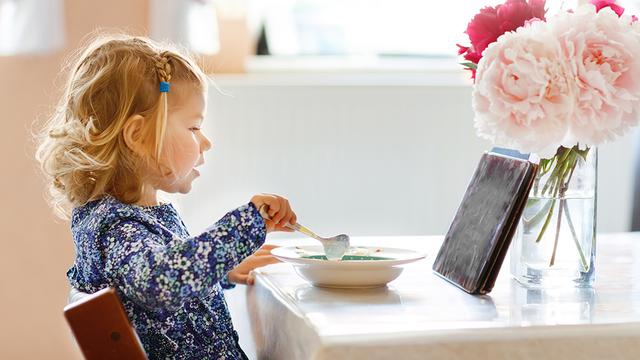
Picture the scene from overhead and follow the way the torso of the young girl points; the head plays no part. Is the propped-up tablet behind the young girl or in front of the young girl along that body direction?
in front

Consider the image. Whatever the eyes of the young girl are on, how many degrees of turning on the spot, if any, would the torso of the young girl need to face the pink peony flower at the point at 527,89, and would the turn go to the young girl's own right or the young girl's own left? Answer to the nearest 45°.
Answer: approximately 45° to the young girl's own right

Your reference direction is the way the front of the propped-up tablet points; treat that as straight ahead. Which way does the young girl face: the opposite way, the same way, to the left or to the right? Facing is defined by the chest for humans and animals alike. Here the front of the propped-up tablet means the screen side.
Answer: the opposite way

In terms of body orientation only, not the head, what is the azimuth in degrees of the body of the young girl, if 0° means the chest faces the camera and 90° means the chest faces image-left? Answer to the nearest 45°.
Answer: approximately 270°

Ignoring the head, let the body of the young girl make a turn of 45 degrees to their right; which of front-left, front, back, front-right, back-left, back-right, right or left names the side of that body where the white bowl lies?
front

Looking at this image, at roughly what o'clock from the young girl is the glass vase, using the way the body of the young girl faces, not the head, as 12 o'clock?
The glass vase is roughly at 1 o'clock from the young girl.

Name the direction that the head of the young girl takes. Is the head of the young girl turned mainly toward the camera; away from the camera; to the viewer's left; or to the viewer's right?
to the viewer's right

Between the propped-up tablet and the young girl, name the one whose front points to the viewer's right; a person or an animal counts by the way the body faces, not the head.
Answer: the young girl

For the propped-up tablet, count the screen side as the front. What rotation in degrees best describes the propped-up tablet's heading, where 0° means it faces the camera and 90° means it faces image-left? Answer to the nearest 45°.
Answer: approximately 45°

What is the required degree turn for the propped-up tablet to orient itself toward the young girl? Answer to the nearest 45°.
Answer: approximately 45° to its right

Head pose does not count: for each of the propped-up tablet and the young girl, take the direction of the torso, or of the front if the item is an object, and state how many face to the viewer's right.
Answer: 1
